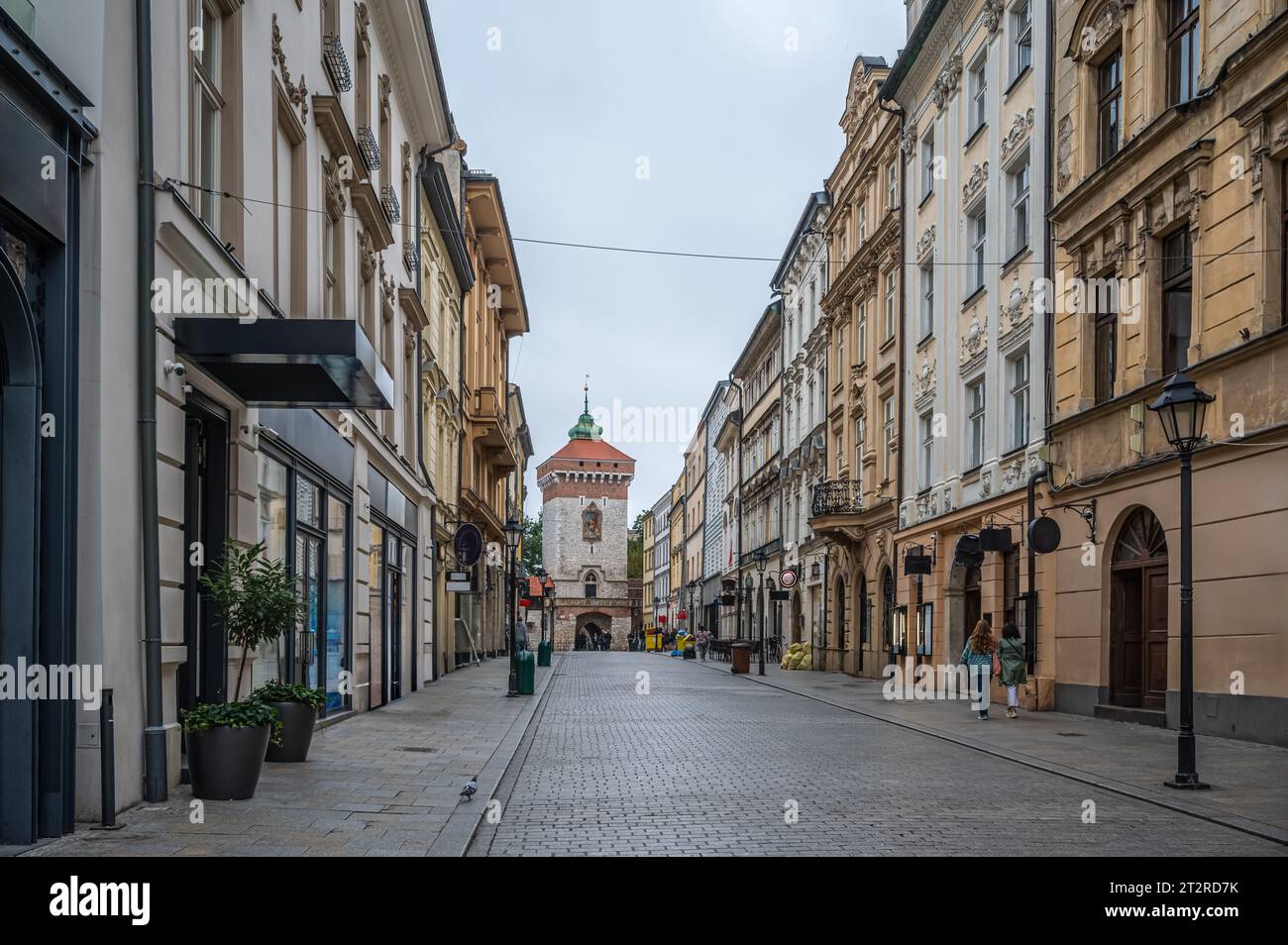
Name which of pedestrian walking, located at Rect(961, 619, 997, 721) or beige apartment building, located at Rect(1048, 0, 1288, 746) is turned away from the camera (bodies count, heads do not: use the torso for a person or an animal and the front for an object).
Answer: the pedestrian walking

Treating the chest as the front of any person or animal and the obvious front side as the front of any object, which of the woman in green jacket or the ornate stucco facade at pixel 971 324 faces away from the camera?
the woman in green jacket

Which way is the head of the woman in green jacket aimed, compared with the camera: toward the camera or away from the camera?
away from the camera

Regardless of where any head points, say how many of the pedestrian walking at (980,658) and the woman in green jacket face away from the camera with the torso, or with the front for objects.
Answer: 2

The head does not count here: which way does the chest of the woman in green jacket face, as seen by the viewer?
away from the camera

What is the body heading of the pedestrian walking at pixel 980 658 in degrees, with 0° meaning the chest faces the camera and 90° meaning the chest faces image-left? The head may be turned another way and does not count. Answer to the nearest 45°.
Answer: approximately 180°
